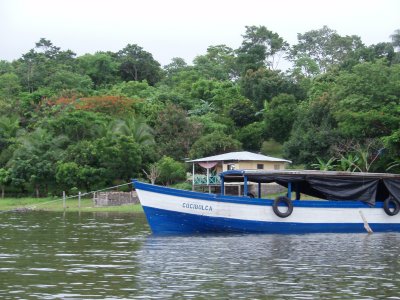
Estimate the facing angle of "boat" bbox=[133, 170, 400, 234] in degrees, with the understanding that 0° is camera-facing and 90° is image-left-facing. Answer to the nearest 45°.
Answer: approximately 90°
